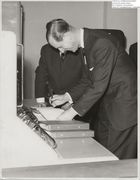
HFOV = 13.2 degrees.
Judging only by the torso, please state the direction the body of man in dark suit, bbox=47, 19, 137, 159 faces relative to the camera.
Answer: to the viewer's left

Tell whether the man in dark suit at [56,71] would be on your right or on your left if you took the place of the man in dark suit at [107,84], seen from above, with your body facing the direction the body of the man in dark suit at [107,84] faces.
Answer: on your right
